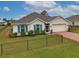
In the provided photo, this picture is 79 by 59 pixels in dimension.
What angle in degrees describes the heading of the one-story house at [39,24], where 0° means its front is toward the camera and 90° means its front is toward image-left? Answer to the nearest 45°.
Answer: approximately 0°
